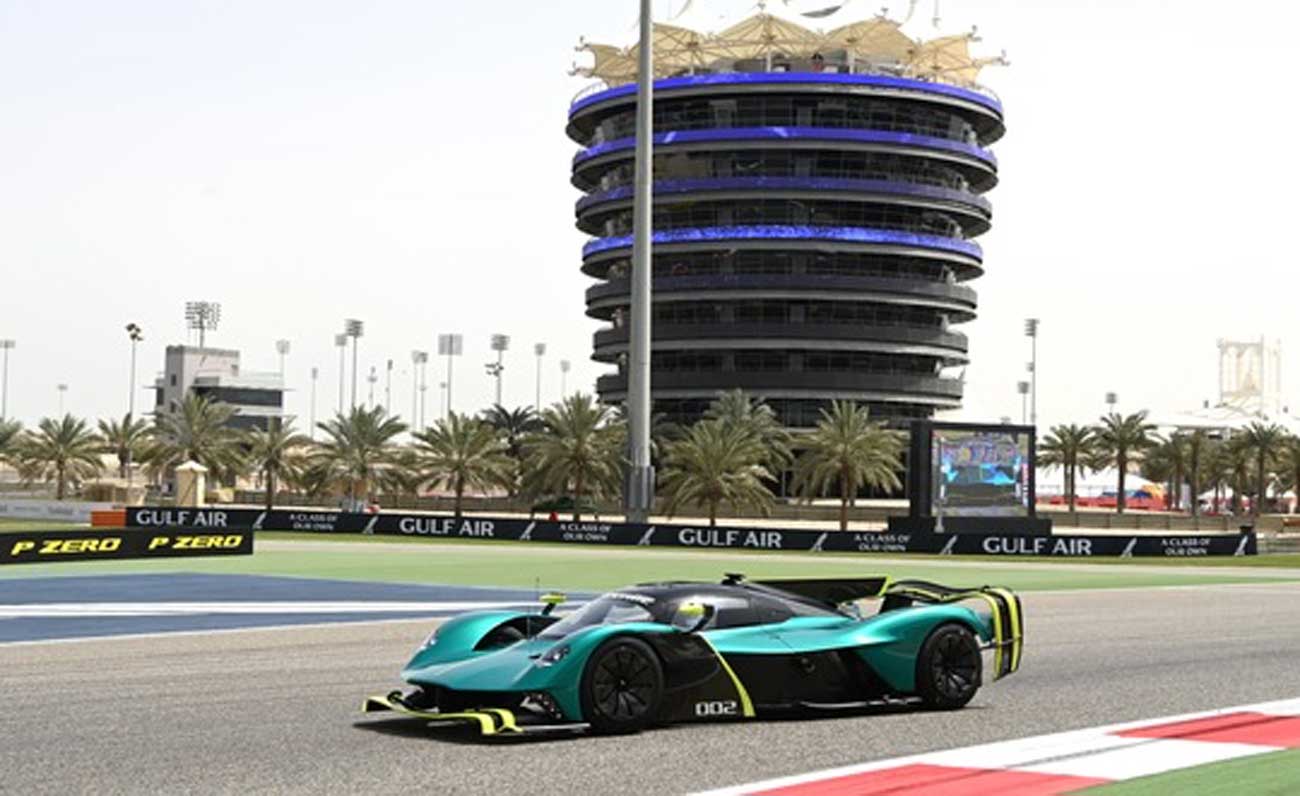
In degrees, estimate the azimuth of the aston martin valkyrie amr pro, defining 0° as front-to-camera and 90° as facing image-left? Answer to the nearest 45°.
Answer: approximately 45°

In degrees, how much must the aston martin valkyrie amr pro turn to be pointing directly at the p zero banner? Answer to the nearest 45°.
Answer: approximately 90° to its right
